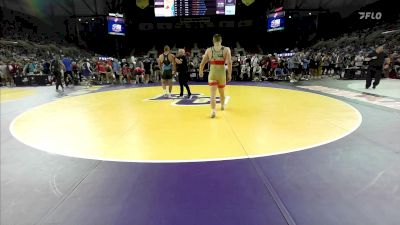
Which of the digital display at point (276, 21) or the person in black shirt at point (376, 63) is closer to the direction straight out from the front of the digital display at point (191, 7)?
the person in black shirt

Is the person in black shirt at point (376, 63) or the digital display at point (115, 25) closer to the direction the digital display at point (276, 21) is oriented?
the person in black shirt

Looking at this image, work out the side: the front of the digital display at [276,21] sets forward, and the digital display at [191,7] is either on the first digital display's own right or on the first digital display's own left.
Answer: on the first digital display's own right

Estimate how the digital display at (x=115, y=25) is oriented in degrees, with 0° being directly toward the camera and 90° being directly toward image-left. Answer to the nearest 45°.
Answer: approximately 0°

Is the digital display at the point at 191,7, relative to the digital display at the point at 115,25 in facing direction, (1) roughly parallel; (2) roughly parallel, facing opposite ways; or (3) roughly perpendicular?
roughly parallel

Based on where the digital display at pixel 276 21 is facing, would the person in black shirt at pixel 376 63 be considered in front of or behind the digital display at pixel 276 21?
in front

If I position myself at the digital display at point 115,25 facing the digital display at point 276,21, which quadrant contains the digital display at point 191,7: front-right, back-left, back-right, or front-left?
front-right

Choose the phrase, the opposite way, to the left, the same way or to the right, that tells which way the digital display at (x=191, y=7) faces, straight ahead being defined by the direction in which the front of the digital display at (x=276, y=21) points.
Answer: the same way

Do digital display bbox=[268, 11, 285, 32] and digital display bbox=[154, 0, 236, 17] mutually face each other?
no

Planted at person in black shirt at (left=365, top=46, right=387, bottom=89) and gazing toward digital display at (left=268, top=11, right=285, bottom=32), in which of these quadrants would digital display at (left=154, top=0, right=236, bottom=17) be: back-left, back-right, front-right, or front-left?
front-left

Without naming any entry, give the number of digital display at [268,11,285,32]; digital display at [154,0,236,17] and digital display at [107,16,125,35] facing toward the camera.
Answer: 3

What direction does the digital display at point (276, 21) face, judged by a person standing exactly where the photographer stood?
facing the viewer

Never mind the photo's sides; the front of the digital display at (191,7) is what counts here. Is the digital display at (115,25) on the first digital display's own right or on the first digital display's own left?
on the first digital display's own right

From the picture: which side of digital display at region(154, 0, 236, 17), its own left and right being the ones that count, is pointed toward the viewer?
front

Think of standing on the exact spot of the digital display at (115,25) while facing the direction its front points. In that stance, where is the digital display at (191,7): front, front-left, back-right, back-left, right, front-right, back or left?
front-left

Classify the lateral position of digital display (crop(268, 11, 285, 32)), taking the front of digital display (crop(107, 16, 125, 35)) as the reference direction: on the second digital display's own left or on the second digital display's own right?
on the second digital display's own left

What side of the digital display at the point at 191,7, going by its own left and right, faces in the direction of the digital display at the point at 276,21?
left

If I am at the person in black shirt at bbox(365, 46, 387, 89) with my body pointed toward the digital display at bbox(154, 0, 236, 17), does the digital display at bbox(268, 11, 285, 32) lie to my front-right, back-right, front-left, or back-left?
front-right

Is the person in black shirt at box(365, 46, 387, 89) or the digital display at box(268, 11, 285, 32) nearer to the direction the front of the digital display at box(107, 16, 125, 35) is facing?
the person in black shirt
